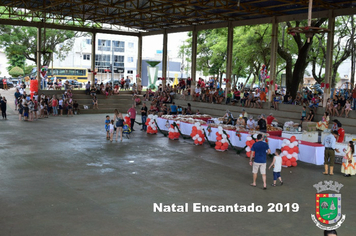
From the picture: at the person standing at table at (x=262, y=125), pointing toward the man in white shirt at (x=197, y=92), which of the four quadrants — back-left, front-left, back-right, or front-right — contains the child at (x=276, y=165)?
back-left

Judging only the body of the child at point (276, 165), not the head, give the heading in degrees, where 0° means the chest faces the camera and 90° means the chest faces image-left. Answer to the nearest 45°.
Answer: approximately 135°

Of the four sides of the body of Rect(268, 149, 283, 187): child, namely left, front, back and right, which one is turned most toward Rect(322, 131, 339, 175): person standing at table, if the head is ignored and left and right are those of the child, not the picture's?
right

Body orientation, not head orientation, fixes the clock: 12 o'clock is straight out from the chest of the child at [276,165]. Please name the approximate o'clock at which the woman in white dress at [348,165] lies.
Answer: The woman in white dress is roughly at 3 o'clock from the child.

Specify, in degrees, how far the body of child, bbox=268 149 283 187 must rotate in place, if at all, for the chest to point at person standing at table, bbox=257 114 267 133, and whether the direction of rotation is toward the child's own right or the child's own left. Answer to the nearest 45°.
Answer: approximately 45° to the child's own right

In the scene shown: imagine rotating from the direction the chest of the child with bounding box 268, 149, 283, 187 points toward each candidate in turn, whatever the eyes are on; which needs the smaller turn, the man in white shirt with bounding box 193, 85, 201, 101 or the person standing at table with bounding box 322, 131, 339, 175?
the man in white shirt
